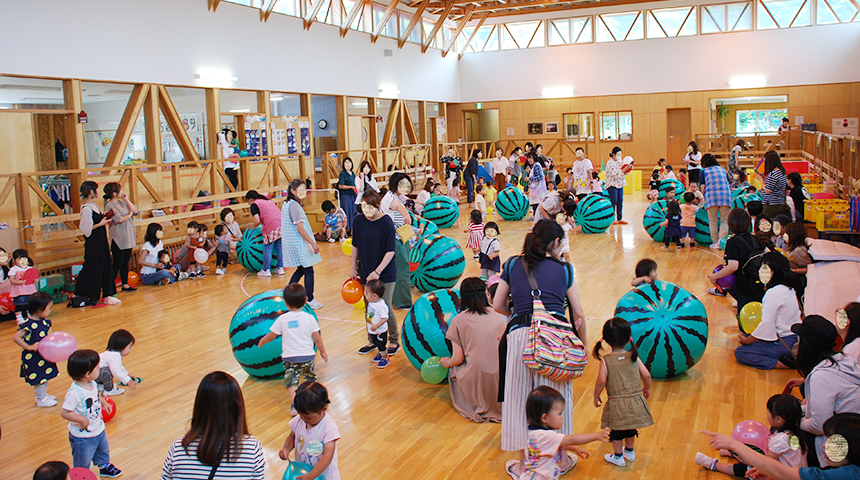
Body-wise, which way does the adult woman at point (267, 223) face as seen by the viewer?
to the viewer's left

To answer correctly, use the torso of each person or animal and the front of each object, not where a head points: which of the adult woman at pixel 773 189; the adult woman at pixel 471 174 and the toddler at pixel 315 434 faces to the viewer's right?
the adult woman at pixel 471 174

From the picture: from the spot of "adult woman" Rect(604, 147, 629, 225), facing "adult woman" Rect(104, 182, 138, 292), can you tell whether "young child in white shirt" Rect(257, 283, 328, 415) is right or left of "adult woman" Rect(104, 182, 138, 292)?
left

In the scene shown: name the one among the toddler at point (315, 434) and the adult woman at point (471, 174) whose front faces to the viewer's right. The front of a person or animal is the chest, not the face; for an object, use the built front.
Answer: the adult woman

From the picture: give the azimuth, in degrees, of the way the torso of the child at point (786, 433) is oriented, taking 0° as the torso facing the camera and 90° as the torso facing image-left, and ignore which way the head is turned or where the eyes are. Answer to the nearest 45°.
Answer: approximately 90°

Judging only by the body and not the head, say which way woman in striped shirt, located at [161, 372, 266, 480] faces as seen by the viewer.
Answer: away from the camera

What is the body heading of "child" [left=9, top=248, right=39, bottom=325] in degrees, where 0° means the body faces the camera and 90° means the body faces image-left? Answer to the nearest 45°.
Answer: approximately 315°
